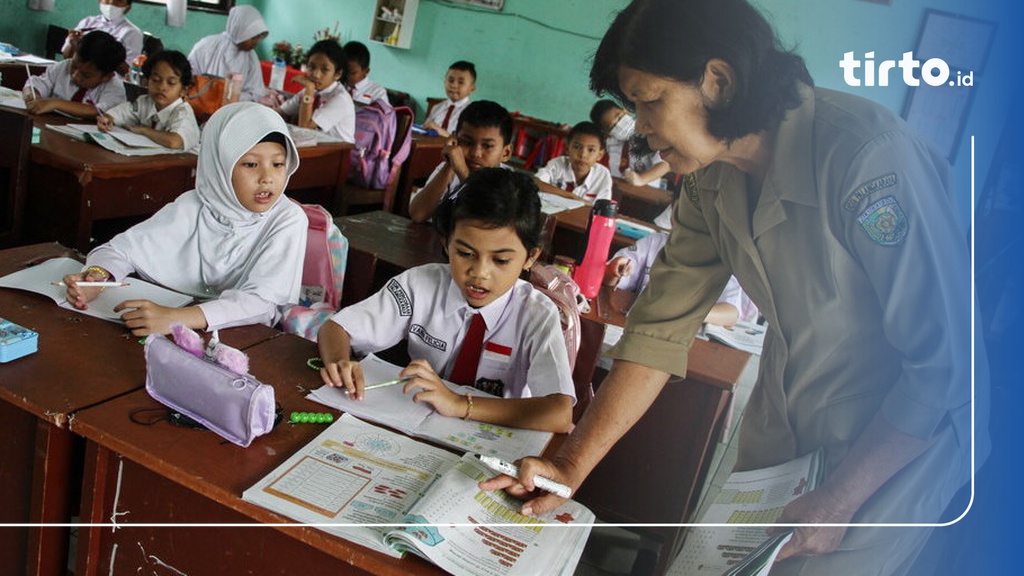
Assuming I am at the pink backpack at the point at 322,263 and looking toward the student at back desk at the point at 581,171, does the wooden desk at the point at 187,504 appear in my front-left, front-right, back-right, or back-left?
back-right

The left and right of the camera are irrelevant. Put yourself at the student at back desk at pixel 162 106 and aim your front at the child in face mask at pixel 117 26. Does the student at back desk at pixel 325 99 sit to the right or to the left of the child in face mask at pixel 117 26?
right

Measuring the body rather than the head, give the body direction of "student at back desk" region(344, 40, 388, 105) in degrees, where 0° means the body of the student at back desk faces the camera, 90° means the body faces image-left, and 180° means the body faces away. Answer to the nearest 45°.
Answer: approximately 45°
